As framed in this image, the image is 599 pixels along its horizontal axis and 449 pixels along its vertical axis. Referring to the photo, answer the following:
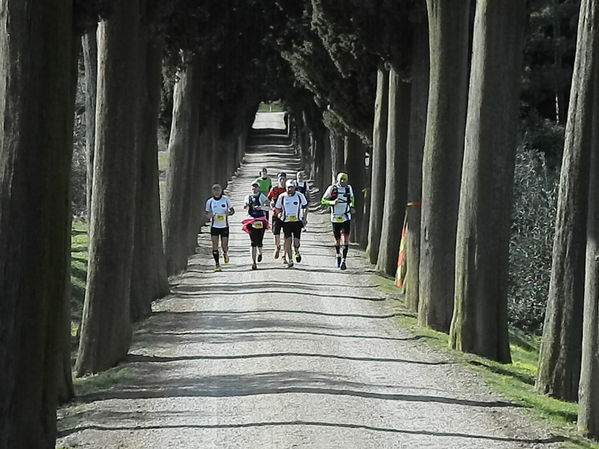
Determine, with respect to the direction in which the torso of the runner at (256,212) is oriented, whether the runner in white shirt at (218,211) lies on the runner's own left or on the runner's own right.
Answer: on the runner's own right

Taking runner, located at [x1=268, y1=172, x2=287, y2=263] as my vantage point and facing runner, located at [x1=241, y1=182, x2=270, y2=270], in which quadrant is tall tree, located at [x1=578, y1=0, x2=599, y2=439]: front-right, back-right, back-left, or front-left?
front-left

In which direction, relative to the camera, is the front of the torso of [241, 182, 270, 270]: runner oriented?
toward the camera

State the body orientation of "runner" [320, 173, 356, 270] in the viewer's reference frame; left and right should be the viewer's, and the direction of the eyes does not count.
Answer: facing the viewer

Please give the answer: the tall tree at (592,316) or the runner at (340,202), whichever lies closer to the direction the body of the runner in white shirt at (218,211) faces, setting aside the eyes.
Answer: the tall tree

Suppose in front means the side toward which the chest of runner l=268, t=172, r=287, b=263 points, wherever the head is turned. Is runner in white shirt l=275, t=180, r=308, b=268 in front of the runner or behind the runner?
in front

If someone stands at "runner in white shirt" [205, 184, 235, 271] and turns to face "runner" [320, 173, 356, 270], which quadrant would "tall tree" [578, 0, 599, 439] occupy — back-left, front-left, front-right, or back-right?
front-right

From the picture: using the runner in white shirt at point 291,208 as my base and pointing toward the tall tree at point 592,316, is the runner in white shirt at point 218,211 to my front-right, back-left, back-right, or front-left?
back-right

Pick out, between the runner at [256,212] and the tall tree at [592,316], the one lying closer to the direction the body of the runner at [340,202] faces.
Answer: the tall tree

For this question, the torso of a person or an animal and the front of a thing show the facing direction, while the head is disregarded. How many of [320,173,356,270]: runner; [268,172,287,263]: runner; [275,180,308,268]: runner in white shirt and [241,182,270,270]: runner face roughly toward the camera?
4

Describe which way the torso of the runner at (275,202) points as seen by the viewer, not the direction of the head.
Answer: toward the camera
